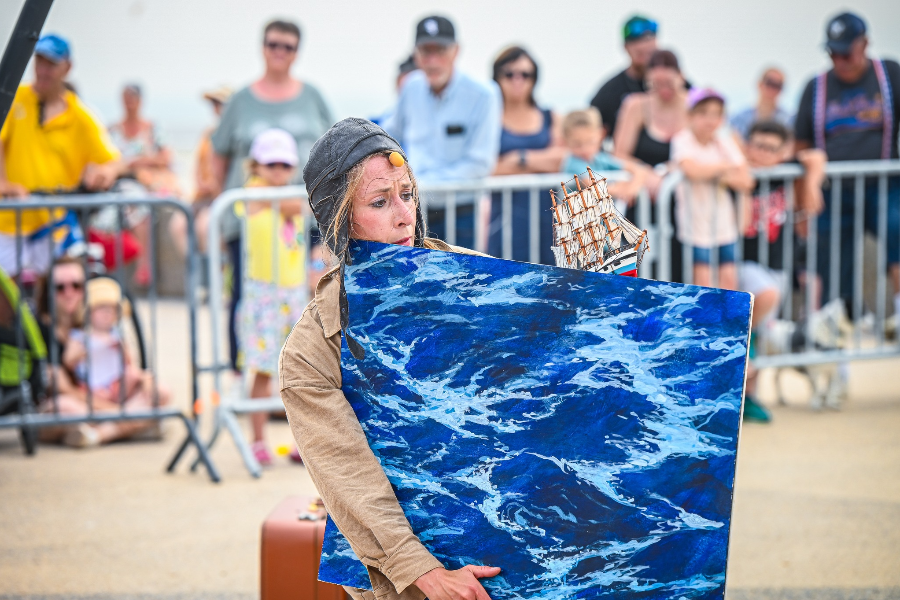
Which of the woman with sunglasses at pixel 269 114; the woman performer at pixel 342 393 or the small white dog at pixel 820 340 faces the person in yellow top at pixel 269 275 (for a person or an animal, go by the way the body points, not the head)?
the woman with sunglasses

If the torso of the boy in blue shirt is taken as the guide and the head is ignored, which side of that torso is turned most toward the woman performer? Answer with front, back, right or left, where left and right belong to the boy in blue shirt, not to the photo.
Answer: front

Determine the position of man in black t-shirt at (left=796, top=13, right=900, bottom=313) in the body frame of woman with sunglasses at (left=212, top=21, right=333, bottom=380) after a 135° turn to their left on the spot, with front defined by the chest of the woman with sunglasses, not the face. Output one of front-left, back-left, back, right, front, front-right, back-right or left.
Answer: front-right

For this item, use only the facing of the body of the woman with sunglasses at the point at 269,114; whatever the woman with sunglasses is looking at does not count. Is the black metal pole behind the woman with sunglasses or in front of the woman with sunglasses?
in front

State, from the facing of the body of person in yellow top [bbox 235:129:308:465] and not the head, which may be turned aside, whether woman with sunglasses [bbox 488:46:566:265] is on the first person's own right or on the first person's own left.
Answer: on the first person's own left

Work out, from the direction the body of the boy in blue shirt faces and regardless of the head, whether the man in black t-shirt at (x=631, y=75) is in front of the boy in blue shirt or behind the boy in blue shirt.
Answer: behind

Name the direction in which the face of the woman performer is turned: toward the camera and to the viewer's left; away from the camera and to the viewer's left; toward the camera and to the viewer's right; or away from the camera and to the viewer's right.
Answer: toward the camera and to the viewer's right

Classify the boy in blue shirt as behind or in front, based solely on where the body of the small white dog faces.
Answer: behind

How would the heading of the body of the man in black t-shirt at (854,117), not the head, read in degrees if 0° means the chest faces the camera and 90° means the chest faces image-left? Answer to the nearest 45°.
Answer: approximately 0°
